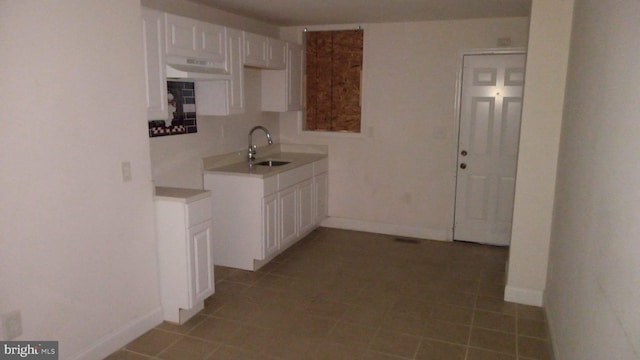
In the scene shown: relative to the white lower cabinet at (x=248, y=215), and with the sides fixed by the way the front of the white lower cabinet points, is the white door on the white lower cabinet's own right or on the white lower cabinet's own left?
on the white lower cabinet's own left

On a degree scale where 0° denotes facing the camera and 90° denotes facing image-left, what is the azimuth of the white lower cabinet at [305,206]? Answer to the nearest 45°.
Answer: approximately 315°

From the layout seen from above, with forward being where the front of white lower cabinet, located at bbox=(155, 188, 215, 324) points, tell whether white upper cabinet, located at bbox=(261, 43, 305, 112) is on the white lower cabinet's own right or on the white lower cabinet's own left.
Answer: on the white lower cabinet's own left

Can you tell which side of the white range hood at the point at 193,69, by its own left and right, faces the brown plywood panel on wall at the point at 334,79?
left

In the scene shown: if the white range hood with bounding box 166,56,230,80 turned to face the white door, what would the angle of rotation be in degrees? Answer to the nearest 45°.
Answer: approximately 45° to its left

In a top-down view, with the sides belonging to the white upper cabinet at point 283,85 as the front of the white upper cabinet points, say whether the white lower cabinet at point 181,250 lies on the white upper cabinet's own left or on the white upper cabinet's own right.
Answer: on the white upper cabinet's own right

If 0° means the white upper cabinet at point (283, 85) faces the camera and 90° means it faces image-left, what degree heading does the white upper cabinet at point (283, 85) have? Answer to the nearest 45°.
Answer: approximately 315°

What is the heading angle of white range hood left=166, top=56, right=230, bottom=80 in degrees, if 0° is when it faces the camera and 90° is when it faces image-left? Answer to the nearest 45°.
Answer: approximately 315°

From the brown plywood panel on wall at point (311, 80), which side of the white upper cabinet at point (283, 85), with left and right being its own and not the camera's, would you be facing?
left

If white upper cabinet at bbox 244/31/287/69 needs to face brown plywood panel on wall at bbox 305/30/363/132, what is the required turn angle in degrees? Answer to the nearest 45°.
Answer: approximately 90° to its left
